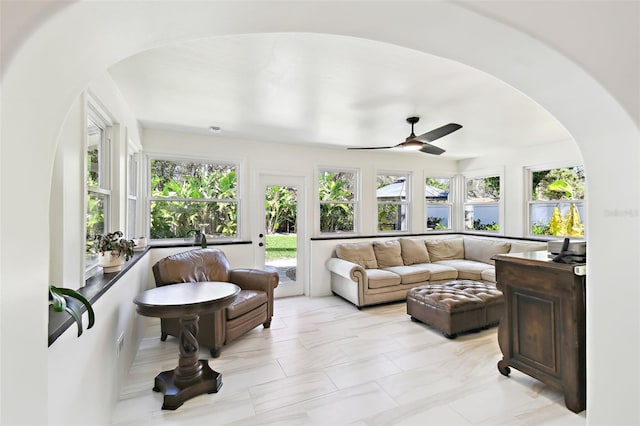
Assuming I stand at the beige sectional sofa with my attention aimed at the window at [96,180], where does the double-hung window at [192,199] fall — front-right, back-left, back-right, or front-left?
front-right

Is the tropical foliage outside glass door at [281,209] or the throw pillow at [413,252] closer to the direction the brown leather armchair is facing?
the throw pillow

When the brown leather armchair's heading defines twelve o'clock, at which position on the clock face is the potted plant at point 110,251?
The potted plant is roughly at 3 o'clock from the brown leather armchair.

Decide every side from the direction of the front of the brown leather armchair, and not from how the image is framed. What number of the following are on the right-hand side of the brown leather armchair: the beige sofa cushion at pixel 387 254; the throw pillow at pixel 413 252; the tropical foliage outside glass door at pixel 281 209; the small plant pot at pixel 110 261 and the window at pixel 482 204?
1

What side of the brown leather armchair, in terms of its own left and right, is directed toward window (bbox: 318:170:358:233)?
left

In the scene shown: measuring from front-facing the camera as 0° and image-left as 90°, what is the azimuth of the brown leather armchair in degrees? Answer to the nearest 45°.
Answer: approximately 315°

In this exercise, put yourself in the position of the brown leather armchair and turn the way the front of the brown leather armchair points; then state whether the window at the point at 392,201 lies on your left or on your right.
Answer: on your left

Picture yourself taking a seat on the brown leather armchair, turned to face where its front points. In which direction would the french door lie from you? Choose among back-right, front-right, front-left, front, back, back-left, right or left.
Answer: left
